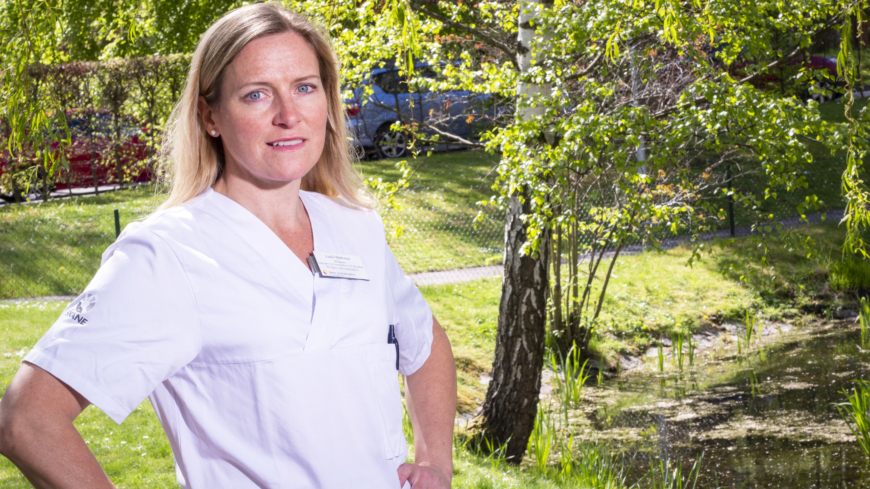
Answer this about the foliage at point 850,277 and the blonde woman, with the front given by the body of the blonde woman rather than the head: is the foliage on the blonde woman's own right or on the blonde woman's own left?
on the blonde woman's own left

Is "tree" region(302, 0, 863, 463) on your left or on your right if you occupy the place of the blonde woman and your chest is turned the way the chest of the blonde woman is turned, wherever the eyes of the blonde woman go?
on your left

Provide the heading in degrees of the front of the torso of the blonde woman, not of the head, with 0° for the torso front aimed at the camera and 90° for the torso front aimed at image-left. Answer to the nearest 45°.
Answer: approximately 315°

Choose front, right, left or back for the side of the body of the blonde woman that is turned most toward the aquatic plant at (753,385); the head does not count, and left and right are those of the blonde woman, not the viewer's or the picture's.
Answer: left

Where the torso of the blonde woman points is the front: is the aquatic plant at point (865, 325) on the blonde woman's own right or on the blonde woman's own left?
on the blonde woman's own left

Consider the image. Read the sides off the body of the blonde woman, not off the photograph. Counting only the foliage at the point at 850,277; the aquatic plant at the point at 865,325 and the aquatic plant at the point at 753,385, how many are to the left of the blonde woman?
3

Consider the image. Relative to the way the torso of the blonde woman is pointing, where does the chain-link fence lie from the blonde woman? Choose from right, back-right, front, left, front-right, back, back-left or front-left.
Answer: back-left
